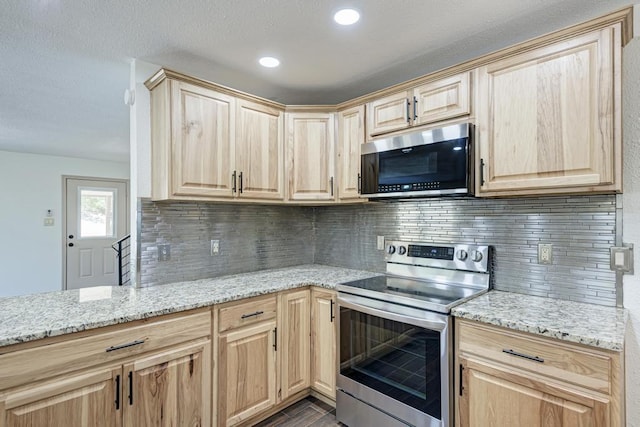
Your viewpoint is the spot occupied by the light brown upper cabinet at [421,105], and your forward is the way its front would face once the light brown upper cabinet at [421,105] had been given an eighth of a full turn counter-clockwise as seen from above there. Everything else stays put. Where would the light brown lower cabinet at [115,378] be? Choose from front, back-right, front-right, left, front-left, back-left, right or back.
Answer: front-right

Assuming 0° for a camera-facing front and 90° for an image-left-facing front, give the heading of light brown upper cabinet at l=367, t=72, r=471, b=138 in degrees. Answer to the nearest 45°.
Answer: approximately 45°

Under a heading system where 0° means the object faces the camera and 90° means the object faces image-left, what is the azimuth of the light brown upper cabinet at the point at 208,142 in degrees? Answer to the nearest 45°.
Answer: approximately 315°

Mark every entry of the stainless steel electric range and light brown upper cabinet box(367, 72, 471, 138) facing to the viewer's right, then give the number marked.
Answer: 0

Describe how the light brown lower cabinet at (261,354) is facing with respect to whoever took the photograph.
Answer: facing the viewer and to the right of the viewer

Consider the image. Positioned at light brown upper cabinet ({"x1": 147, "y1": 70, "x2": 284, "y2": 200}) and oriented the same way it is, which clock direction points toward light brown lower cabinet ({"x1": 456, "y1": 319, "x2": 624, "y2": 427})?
The light brown lower cabinet is roughly at 12 o'clock from the light brown upper cabinet.

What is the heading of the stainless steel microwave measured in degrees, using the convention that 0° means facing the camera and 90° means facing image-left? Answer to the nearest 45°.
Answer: approximately 45°

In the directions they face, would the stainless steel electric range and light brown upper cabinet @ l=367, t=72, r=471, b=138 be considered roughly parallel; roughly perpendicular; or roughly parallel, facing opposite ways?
roughly parallel

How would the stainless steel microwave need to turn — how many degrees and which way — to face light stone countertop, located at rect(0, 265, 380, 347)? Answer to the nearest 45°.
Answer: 0° — it already faces it

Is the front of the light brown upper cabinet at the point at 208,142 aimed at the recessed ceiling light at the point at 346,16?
yes

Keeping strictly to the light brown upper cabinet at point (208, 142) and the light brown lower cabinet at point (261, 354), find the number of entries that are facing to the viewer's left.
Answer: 0

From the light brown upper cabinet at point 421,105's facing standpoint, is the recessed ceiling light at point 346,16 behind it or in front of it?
in front

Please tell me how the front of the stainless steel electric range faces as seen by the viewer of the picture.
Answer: facing the viewer and to the left of the viewer

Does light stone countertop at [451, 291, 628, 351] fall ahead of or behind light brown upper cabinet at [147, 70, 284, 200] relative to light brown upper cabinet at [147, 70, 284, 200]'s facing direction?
ahead

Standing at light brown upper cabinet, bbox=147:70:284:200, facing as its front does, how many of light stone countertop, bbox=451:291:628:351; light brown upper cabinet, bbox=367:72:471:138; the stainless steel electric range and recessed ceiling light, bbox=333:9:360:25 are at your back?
0

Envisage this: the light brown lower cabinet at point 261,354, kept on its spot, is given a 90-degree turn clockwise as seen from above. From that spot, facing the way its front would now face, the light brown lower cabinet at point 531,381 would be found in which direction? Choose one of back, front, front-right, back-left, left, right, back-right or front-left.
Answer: left

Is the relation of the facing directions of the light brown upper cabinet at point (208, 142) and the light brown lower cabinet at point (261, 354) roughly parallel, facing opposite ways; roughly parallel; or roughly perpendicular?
roughly parallel
